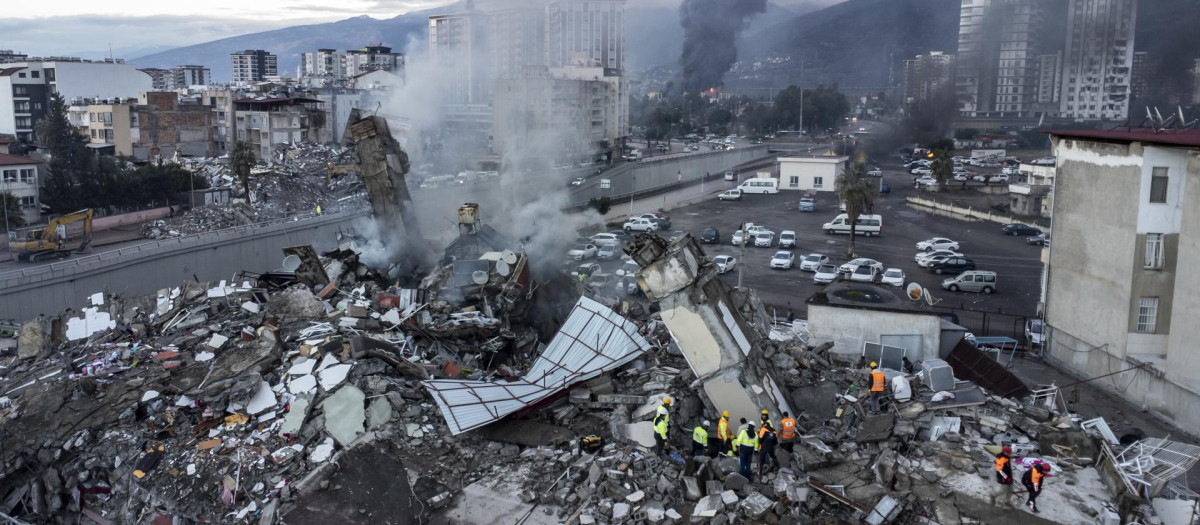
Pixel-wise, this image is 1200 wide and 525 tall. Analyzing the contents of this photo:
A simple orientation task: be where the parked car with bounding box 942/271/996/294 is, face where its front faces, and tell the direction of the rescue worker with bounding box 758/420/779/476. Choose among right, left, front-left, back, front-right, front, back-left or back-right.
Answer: left

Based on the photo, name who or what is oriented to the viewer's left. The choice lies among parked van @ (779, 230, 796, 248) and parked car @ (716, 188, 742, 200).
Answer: parked car @ (716, 188, 742, 200)

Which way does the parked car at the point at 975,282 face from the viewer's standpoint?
to the viewer's left

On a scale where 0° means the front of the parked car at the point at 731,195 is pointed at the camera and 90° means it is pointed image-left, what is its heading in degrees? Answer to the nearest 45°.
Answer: approximately 90°

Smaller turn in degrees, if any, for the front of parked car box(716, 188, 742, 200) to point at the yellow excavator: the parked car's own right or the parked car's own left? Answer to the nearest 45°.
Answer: approximately 45° to the parked car's own left

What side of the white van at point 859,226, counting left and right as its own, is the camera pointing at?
left

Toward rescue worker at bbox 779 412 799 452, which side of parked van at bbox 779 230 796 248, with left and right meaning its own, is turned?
front

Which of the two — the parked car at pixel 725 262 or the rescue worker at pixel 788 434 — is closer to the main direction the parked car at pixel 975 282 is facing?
the parked car

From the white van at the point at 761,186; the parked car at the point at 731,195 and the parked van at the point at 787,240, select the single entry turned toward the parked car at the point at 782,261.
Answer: the parked van at the point at 787,240

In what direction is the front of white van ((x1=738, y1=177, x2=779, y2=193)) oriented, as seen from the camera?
facing to the left of the viewer
